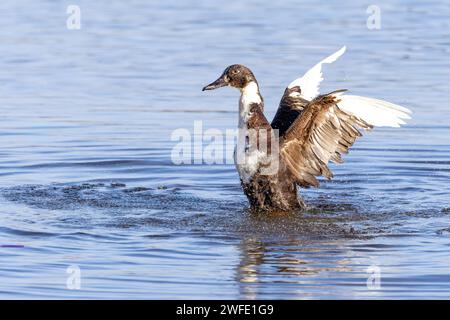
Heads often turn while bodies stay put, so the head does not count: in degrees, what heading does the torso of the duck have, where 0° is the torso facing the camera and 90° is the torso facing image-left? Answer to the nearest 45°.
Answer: approximately 90°
